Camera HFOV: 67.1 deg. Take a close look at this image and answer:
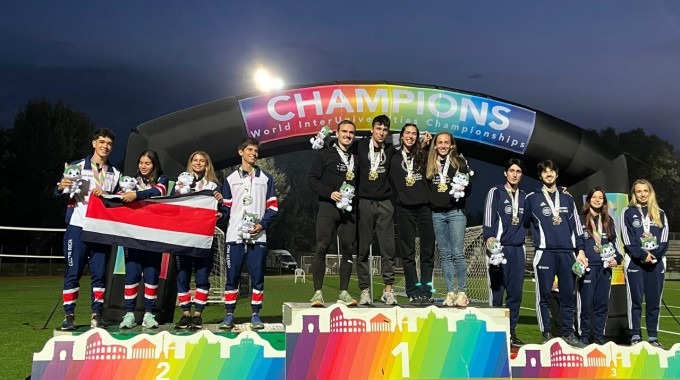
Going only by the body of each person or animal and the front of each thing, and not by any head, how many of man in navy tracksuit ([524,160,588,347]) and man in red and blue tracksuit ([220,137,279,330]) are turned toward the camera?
2

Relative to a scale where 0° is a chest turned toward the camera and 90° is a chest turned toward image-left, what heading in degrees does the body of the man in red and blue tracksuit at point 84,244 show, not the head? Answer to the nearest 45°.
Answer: approximately 0°

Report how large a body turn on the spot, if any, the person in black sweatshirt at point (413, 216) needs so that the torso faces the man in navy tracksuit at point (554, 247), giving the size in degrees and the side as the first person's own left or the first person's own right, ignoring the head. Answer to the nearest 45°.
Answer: approximately 90° to the first person's own left

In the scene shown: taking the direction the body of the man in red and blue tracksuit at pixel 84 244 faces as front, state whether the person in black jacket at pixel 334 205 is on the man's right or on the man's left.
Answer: on the man's left

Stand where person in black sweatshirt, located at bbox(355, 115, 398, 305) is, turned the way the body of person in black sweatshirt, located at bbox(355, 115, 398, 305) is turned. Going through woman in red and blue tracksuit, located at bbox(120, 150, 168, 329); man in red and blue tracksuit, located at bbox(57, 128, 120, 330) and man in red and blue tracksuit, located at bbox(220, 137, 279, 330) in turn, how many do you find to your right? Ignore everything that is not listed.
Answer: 3

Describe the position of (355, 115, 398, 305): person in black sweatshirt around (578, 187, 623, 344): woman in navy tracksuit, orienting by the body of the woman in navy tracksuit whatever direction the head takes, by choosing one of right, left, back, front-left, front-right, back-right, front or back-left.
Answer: front-right
